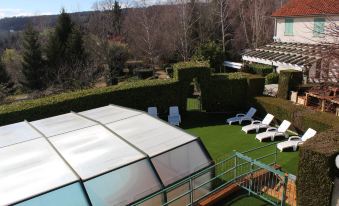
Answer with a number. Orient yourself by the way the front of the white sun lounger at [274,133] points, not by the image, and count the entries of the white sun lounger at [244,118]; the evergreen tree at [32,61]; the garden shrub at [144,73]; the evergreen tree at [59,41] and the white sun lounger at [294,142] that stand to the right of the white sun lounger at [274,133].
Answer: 4

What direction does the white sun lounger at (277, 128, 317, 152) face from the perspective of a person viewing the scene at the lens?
facing the viewer and to the left of the viewer

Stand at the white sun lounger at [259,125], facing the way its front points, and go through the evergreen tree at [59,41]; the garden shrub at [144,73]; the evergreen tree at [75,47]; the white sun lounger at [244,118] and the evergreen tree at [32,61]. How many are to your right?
5

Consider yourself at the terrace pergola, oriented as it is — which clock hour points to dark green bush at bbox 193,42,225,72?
The dark green bush is roughly at 3 o'clock from the terrace pergola.

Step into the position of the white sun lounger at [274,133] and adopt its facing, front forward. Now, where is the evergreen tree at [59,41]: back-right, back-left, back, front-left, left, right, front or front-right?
right

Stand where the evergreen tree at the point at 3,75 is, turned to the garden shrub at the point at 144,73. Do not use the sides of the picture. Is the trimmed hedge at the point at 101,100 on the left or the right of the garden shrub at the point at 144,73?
right

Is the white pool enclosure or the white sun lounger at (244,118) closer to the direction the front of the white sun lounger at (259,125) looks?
the white pool enclosure

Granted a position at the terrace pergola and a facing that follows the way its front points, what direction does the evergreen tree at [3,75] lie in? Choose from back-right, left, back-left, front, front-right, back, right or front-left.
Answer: front-right

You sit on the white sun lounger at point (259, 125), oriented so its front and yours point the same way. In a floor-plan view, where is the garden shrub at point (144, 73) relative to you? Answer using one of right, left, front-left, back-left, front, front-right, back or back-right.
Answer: right

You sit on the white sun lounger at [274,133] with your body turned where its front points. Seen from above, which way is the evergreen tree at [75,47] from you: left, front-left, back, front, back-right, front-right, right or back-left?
right

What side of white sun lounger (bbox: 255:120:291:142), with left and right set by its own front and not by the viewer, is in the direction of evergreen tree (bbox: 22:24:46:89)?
right

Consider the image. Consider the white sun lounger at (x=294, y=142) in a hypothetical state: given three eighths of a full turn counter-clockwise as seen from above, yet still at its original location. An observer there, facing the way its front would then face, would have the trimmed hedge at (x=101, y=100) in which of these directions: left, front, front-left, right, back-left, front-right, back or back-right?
back
